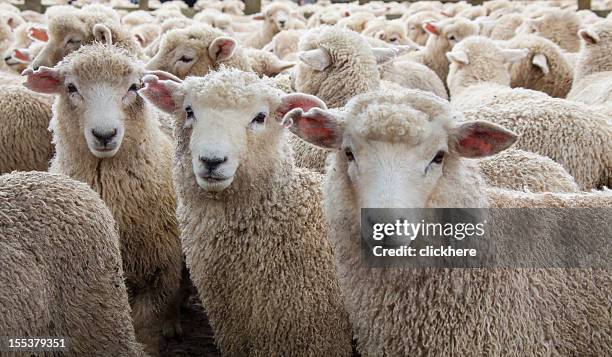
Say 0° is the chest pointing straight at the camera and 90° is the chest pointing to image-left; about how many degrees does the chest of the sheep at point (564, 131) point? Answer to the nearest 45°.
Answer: approximately 135°

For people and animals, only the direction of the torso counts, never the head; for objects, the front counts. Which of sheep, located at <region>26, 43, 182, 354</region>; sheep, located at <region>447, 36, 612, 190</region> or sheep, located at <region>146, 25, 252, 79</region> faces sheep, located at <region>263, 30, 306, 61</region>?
sheep, located at <region>447, 36, 612, 190</region>

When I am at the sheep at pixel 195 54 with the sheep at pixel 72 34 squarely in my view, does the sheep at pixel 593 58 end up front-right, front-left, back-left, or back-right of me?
back-right

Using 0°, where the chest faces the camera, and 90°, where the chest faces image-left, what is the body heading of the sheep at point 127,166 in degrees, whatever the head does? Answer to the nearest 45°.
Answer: approximately 0°

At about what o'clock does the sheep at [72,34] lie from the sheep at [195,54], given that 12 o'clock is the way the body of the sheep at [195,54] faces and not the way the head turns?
the sheep at [72,34] is roughly at 2 o'clock from the sheep at [195,54].

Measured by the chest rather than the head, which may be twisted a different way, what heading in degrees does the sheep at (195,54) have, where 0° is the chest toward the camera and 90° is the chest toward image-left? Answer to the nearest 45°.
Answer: approximately 45°
